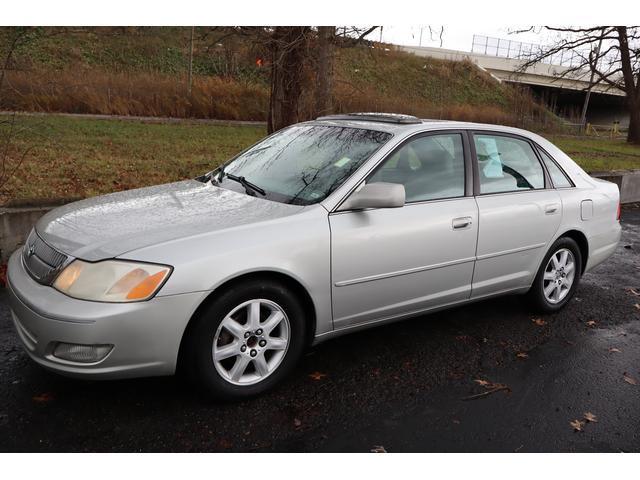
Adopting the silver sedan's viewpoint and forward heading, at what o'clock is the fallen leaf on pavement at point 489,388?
The fallen leaf on pavement is roughly at 8 o'clock from the silver sedan.

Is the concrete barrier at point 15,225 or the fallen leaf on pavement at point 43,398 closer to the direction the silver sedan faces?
the fallen leaf on pavement

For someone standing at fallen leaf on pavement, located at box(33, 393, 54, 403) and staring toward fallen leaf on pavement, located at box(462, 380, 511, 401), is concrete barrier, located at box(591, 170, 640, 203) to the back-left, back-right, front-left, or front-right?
front-left

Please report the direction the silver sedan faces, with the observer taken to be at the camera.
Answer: facing the viewer and to the left of the viewer

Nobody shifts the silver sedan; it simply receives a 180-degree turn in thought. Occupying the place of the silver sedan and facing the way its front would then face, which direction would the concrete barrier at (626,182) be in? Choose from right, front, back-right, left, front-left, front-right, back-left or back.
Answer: front

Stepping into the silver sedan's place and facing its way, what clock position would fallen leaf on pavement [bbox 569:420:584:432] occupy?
The fallen leaf on pavement is roughly at 8 o'clock from the silver sedan.

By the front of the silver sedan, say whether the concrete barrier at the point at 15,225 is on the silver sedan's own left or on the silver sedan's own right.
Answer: on the silver sedan's own right
